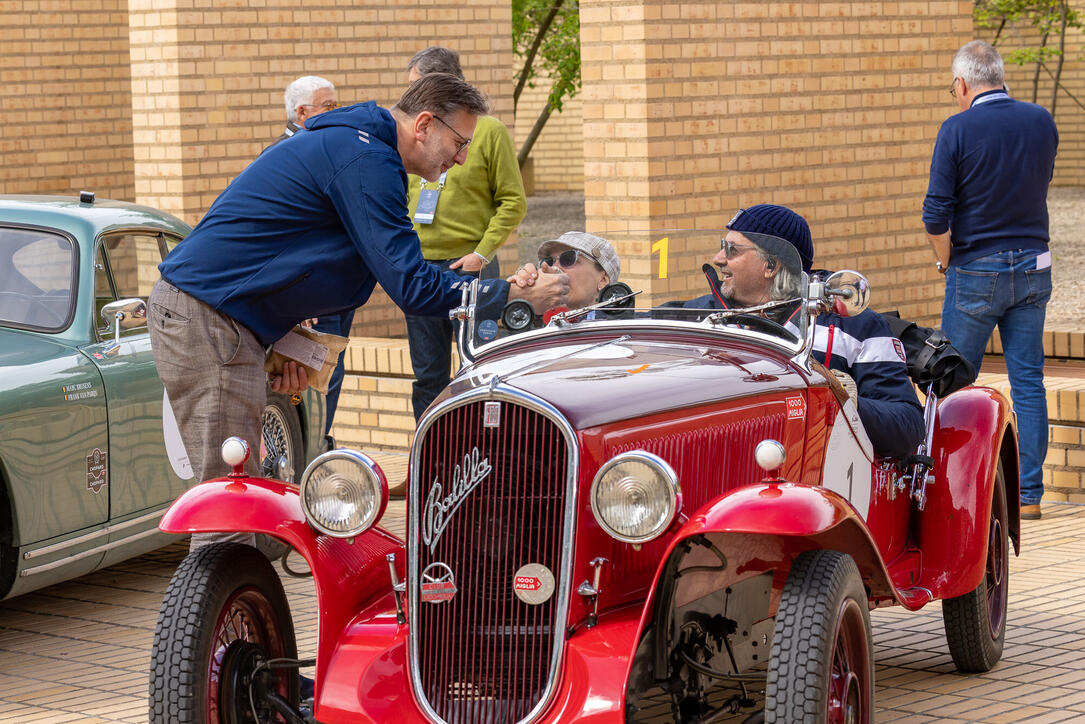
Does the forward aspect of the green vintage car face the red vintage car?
no

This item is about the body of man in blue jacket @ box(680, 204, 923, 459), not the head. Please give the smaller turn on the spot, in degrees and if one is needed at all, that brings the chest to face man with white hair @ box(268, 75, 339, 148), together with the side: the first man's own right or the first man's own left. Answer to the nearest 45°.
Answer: approximately 90° to the first man's own right

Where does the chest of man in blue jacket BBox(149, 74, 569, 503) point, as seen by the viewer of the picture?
to the viewer's right

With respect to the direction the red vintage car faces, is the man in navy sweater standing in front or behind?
behind

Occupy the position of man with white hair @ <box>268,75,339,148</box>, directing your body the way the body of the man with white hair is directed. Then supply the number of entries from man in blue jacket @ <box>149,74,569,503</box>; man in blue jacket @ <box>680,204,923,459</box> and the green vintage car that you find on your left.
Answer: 0

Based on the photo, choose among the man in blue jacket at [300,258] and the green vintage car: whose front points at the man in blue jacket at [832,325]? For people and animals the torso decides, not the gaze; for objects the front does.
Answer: the man in blue jacket at [300,258]

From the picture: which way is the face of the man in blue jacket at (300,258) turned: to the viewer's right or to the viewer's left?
to the viewer's right

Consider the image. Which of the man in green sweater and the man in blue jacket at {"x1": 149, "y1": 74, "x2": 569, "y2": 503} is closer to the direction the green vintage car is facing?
the man in blue jacket

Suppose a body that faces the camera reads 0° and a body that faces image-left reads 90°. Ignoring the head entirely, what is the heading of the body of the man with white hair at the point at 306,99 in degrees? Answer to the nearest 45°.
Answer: approximately 270°

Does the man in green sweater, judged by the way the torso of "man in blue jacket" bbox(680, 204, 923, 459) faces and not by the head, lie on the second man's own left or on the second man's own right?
on the second man's own right

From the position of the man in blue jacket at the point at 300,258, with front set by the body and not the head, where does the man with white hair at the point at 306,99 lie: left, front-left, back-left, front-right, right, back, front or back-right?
left

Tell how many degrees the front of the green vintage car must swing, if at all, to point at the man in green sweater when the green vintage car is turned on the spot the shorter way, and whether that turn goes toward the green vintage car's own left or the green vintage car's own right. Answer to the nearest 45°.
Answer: approximately 180°

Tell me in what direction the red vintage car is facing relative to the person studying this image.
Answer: facing the viewer and to the left of the viewer

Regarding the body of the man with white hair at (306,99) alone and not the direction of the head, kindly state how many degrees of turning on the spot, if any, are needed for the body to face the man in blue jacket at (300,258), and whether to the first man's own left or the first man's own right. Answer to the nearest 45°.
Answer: approximately 90° to the first man's own right
